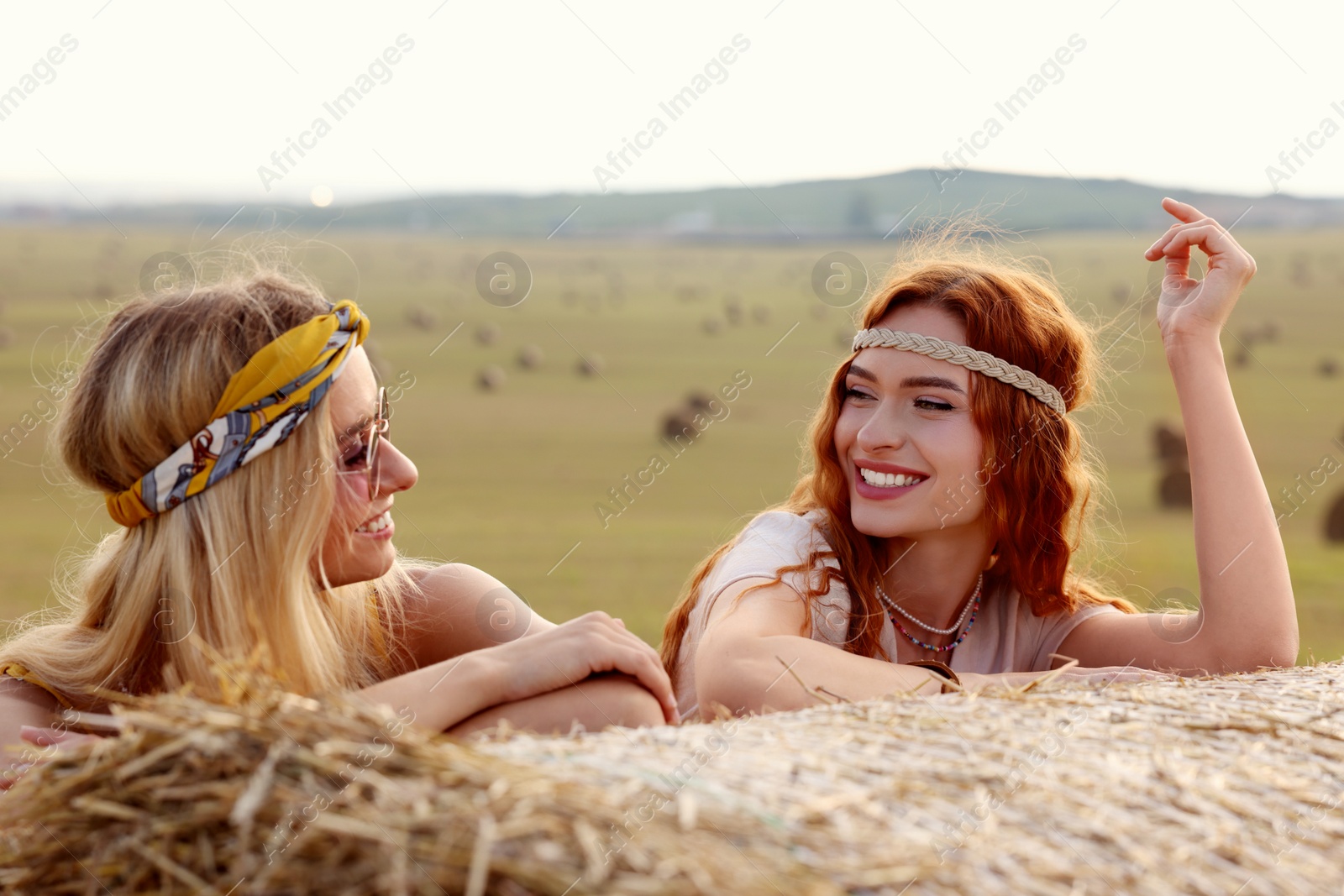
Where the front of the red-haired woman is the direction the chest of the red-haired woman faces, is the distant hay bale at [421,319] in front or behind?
behind

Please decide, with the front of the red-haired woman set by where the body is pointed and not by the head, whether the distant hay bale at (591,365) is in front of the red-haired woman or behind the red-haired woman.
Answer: behind

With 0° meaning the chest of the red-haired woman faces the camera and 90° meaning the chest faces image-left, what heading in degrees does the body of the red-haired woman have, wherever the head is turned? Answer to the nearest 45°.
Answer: approximately 0°

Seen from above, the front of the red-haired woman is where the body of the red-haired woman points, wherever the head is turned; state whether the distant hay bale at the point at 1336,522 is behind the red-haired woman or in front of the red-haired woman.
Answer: behind

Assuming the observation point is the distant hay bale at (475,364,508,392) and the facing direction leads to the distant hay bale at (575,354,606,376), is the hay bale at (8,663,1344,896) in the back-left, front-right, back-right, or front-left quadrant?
back-right

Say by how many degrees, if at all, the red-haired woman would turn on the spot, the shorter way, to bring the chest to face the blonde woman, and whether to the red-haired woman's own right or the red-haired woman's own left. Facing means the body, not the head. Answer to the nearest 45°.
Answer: approximately 45° to the red-haired woman's own right

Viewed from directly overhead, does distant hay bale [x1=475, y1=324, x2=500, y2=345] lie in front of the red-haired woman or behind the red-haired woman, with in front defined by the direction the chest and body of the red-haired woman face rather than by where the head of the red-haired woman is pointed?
behind

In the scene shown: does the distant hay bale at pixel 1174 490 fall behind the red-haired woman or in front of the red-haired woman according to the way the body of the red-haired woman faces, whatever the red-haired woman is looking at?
behind

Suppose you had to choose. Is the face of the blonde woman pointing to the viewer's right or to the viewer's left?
to the viewer's right

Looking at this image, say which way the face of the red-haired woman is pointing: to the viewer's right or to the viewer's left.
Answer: to the viewer's left
